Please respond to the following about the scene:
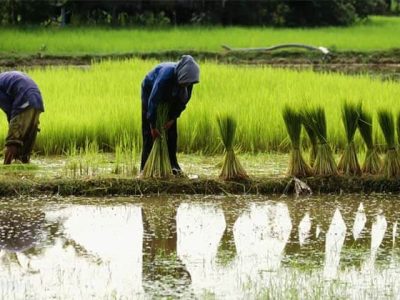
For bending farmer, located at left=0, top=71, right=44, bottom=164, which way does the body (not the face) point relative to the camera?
to the viewer's left

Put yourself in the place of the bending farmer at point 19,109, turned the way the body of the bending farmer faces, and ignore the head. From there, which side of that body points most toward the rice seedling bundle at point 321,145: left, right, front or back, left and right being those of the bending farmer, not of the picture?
back

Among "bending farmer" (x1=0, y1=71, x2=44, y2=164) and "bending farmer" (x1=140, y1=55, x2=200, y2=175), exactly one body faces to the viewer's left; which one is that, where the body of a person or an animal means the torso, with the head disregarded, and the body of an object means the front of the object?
"bending farmer" (x1=0, y1=71, x2=44, y2=164)

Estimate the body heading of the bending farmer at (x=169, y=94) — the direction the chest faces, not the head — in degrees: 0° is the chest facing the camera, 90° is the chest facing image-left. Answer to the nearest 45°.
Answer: approximately 315°

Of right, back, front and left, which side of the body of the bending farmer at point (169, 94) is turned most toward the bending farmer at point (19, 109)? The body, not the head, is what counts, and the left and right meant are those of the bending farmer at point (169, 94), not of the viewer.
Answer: back
